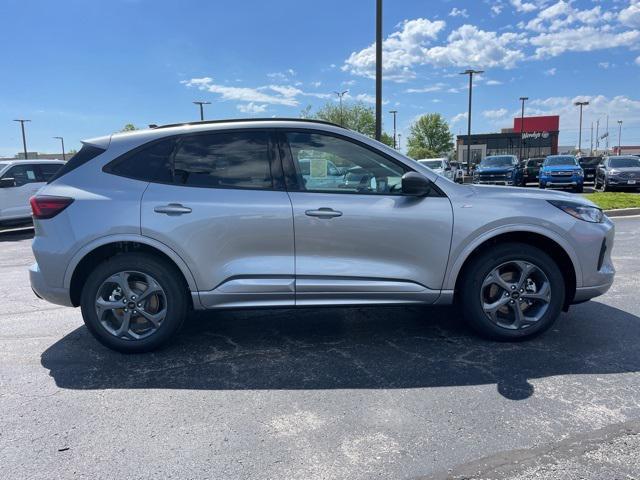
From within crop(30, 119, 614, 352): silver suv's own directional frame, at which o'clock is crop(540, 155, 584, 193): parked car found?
The parked car is roughly at 10 o'clock from the silver suv.

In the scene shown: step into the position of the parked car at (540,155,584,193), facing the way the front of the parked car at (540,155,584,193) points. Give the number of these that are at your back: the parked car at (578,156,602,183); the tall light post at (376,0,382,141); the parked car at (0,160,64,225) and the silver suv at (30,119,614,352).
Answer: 1

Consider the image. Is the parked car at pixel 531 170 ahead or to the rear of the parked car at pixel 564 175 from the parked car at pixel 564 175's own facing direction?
to the rear

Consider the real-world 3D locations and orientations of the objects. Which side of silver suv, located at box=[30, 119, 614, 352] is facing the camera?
right

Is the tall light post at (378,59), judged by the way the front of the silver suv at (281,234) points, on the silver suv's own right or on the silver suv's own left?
on the silver suv's own left

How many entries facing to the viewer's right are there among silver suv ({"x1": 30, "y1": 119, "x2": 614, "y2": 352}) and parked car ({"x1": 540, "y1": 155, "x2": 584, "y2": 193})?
1

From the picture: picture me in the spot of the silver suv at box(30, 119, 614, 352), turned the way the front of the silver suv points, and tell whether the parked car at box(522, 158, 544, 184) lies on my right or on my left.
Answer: on my left

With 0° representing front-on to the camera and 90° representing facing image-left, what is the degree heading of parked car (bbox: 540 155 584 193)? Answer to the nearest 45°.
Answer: approximately 0°

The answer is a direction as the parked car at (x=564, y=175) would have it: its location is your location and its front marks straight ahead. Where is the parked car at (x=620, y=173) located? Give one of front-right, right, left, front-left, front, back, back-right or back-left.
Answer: left

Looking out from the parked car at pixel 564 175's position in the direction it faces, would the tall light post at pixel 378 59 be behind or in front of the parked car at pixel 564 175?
in front

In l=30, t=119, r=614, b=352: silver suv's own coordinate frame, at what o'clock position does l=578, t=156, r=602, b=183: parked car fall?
The parked car is roughly at 10 o'clock from the silver suv.

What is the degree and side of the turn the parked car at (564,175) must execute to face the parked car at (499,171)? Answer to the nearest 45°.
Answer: approximately 90° to its right

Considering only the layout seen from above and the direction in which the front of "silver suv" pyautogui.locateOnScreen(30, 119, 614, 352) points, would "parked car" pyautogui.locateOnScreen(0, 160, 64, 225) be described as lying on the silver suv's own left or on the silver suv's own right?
on the silver suv's own left
